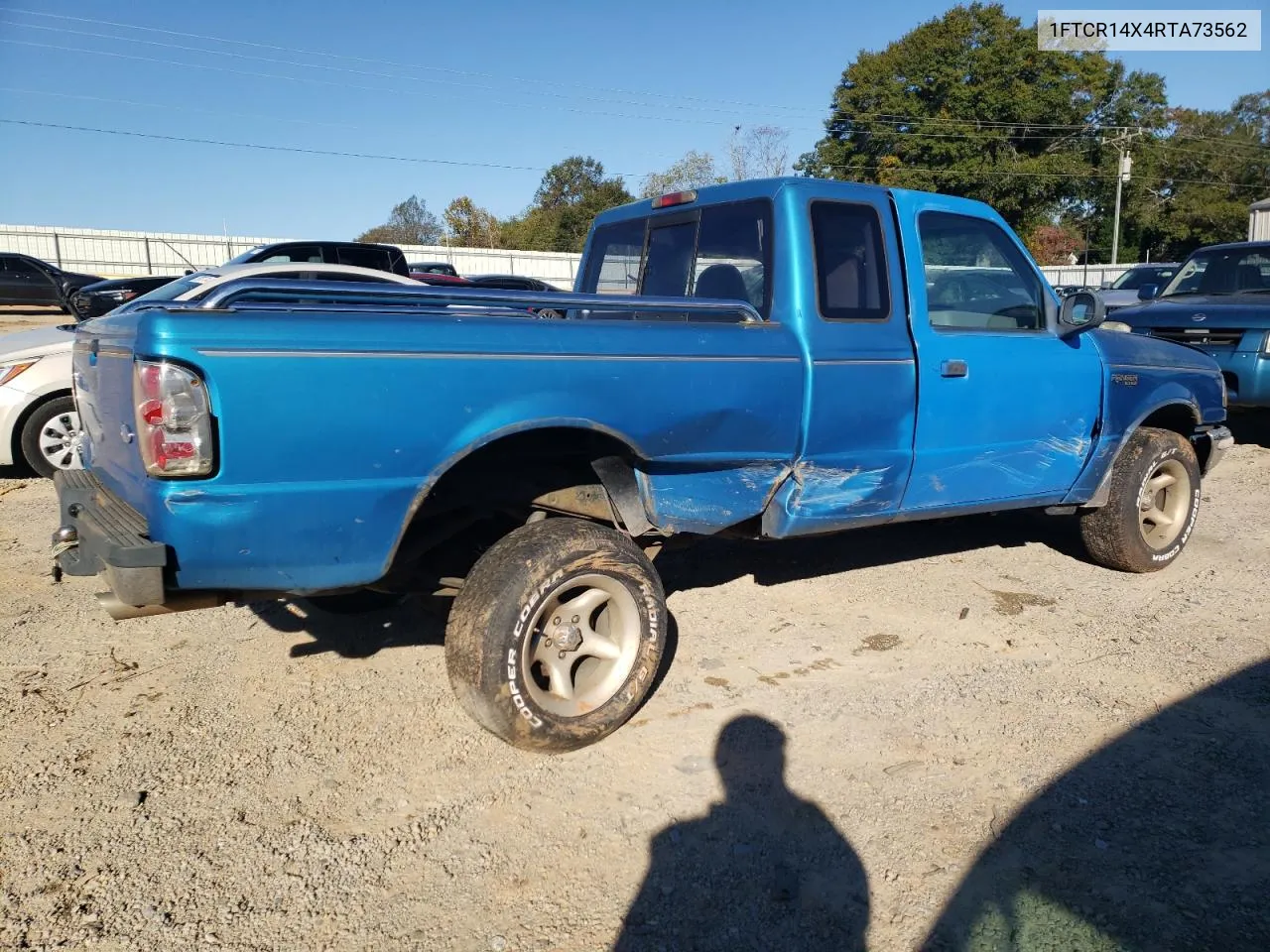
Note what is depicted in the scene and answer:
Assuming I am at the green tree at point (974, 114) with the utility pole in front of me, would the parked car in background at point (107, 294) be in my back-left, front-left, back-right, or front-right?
back-right

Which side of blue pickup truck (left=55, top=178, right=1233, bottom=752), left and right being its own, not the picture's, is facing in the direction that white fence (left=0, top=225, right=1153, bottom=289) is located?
left

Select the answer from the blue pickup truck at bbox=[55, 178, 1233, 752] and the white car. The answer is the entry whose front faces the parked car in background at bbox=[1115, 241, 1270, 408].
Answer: the blue pickup truck

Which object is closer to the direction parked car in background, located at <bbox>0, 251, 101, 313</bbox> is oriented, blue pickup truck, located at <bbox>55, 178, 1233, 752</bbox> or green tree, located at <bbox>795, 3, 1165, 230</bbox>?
the green tree

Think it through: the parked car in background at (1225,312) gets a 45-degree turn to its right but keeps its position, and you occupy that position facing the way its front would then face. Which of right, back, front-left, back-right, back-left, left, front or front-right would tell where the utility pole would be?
right

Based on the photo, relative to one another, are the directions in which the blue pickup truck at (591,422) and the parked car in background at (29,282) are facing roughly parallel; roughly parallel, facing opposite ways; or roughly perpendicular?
roughly parallel

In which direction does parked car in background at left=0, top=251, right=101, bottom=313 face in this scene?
to the viewer's right

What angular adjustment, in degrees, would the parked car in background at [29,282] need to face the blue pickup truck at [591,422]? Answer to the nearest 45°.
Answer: approximately 90° to its right

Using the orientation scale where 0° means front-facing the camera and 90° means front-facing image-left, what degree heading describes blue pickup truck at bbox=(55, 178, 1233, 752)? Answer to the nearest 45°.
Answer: approximately 225°

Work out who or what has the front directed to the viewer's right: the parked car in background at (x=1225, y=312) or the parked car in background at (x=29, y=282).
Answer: the parked car in background at (x=29, y=282)

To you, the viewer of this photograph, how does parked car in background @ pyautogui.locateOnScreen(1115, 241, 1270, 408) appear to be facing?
facing the viewer and to the left of the viewer

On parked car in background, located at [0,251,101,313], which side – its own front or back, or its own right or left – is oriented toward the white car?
right

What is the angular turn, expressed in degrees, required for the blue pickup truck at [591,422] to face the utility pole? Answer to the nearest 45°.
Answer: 0° — it already faces it

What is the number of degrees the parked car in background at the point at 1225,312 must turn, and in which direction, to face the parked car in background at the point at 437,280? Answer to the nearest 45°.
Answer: approximately 45° to its right

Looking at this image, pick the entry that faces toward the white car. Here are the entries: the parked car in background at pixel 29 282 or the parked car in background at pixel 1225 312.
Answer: the parked car in background at pixel 1225 312

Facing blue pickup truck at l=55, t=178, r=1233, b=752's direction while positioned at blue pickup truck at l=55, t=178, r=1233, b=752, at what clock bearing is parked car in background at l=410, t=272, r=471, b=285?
The parked car in background is roughly at 10 o'clock from the blue pickup truck.
